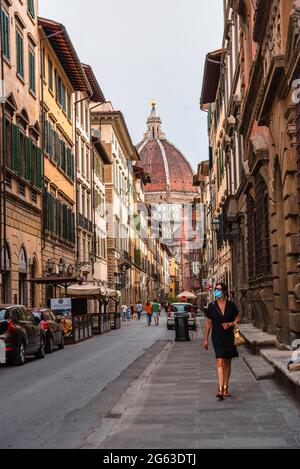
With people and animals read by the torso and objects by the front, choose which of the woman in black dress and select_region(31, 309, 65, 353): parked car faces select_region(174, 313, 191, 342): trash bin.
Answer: the parked car

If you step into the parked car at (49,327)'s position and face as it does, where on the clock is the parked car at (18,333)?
the parked car at (18,333) is roughly at 5 o'clock from the parked car at (49,327).

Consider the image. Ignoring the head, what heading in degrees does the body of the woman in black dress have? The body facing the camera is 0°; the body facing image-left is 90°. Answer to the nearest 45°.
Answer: approximately 0°

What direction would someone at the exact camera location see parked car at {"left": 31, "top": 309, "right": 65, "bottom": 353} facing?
facing away from the viewer and to the right of the viewer

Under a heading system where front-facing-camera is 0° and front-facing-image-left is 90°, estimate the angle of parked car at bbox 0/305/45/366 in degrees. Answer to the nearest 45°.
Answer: approximately 225°

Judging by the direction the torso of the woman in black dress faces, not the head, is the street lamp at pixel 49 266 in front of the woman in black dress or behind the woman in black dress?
behind

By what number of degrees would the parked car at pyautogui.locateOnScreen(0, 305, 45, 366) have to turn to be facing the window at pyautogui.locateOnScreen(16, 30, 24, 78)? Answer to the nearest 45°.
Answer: approximately 45° to its left

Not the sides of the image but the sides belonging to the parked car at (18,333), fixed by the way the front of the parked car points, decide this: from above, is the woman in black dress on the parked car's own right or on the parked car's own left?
on the parked car's own right
